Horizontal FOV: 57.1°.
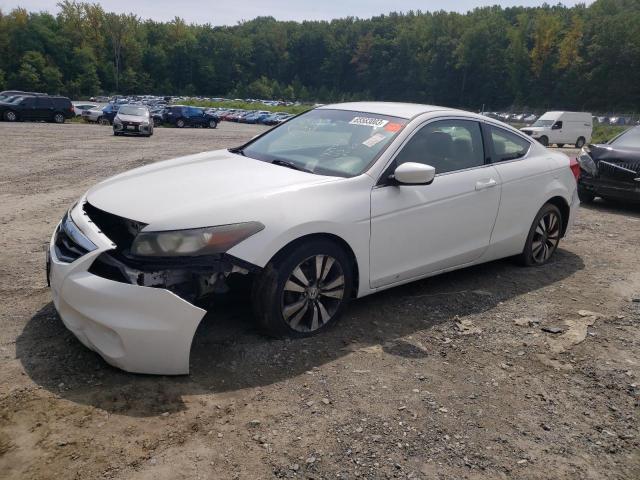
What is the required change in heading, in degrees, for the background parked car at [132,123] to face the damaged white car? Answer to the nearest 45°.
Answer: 0° — it already faces it

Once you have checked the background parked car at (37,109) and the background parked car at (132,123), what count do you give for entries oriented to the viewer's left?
1

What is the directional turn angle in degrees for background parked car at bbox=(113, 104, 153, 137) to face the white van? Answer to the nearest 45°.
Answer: approximately 90° to its left

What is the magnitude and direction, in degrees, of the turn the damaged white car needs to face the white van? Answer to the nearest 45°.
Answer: approximately 180°

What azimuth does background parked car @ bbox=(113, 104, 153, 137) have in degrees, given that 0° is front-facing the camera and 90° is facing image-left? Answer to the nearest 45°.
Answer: approximately 0°

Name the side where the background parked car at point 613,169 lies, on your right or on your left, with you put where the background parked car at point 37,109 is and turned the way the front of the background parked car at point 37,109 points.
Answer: on your left

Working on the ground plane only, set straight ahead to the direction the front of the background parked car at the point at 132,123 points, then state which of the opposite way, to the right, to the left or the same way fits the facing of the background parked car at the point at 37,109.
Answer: to the right

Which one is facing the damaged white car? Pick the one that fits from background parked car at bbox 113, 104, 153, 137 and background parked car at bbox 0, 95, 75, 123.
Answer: background parked car at bbox 113, 104, 153, 137

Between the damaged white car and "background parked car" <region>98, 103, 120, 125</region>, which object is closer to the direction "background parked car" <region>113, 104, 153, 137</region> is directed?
the damaged white car

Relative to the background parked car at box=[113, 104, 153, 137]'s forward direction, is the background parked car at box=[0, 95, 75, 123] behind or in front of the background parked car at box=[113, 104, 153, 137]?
behind

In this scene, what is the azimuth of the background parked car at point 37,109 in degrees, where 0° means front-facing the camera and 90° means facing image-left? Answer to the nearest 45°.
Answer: approximately 90°

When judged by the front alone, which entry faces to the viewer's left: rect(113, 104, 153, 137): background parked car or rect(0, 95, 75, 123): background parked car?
rect(0, 95, 75, 123): background parked car
